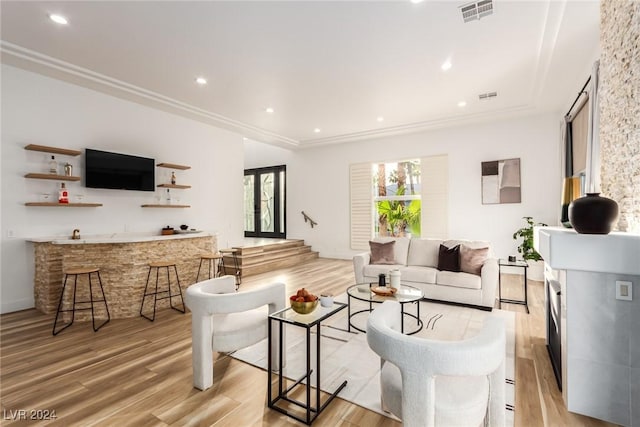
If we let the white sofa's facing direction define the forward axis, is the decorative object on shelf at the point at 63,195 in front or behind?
in front

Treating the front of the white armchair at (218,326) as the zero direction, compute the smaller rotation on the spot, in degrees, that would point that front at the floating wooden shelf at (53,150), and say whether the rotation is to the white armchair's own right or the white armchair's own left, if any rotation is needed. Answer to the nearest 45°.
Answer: approximately 90° to the white armchair's own left

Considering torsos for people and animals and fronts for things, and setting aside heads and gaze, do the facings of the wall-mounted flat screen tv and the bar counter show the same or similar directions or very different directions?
same or similar directions

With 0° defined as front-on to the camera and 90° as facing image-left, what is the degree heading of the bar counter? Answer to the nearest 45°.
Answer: approximately 315°

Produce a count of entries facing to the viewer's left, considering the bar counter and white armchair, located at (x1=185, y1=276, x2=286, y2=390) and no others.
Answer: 0

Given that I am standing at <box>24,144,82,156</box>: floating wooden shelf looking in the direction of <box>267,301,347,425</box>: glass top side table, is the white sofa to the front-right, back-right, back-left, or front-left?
front-left

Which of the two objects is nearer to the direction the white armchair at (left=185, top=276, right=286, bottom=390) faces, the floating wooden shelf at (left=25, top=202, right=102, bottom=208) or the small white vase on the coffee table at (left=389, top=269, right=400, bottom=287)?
the small white vase on the coffee table

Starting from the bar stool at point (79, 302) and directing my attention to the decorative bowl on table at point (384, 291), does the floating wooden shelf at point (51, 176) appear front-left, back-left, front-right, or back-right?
back-left

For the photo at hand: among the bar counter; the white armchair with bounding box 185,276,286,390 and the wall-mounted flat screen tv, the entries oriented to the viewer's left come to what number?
0

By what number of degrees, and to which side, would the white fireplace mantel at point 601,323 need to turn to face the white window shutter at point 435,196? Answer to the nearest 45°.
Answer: approximately 45° to its right

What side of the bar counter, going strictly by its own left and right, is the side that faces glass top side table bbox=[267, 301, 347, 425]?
front

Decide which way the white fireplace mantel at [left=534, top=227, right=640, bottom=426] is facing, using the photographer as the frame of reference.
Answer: facing to the left of the viewer

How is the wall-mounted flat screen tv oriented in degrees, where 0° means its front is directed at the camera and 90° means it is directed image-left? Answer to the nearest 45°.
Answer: approximately 315°

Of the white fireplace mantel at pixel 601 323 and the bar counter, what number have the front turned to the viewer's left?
1
